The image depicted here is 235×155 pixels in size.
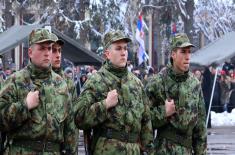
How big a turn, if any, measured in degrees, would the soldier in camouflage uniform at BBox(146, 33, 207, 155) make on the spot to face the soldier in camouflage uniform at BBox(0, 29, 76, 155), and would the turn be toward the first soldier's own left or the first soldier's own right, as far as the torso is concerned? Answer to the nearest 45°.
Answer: approximately 90° to the first soldier's own right

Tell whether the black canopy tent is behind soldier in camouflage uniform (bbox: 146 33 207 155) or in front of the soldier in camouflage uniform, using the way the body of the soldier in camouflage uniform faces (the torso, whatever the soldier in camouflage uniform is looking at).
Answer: behind

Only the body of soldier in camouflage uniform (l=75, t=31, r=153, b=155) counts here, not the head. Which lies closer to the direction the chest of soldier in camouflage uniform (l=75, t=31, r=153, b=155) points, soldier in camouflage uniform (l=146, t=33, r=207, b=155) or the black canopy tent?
the soldier in camouflage uniform

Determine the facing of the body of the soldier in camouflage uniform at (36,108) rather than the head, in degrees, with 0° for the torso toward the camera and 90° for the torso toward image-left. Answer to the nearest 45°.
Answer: approximately 315°

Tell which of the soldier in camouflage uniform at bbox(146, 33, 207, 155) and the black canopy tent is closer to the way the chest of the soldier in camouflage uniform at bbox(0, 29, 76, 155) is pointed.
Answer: the soldier in camouflage uniform

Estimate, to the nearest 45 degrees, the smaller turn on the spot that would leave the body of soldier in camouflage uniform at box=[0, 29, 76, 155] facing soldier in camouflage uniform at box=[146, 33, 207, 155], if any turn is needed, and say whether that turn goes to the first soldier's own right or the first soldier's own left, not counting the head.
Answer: approximately 90° to the first soldier's own left

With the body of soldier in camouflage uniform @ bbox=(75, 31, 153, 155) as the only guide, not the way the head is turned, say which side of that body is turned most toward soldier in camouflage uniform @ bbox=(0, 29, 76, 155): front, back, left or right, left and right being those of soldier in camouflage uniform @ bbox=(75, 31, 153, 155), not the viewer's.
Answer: right

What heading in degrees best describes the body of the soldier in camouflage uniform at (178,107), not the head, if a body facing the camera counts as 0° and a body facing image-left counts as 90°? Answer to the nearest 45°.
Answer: approximately 315°

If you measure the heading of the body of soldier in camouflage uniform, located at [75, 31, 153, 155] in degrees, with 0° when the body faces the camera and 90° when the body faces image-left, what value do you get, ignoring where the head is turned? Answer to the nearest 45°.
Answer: approximately 315°

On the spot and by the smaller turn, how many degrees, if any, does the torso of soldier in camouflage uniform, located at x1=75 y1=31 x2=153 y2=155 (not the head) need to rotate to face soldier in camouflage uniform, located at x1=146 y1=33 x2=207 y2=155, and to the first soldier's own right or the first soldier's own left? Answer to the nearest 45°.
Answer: approximately 90° to the first soldier's own left
